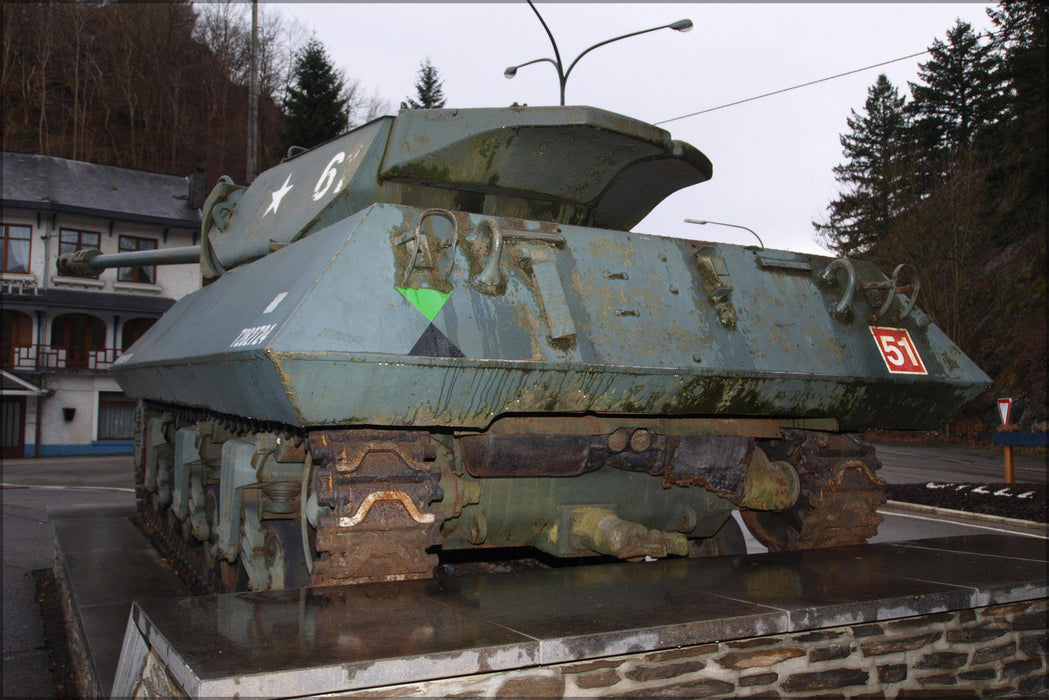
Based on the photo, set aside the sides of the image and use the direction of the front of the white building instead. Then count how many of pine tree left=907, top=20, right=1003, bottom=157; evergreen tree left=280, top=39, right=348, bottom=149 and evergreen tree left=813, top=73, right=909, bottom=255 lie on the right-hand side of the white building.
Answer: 0

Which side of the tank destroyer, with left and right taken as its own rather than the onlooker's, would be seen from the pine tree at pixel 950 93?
right

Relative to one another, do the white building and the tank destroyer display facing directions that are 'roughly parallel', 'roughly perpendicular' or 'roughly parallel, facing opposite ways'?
roughly parallel, facing opposite ways

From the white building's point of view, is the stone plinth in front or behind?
in front

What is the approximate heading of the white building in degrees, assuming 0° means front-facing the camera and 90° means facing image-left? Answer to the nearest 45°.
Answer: approximately 315°

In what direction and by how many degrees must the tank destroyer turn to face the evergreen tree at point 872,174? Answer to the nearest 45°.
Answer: approximately 45° to its right

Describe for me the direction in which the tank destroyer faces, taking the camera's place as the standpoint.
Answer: facing away from the viewer and to the left of the viewer

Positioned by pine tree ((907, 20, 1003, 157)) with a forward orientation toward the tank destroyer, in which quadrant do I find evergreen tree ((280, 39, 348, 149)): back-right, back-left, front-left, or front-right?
front-right

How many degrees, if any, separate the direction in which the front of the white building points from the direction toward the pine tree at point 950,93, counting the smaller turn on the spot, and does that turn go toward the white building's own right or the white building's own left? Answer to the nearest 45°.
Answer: approximately 45° to the white building's own left

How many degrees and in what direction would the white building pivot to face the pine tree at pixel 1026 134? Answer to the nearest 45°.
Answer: approximately 45° to its left

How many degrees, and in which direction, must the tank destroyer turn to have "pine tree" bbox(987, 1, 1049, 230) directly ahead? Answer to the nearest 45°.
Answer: approximately 90° to its right

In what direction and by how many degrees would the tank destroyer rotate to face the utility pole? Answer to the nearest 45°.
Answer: approximately 45° to its right
